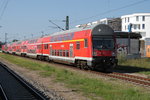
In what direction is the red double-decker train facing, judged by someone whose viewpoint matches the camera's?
facing the viewer and to the right of the viewer
